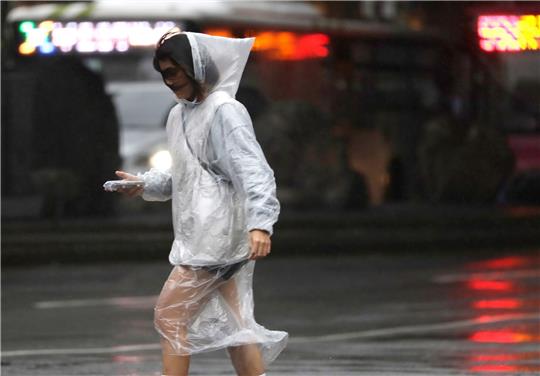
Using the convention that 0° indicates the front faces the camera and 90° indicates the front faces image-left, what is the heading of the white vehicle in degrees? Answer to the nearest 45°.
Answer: approximately 45°

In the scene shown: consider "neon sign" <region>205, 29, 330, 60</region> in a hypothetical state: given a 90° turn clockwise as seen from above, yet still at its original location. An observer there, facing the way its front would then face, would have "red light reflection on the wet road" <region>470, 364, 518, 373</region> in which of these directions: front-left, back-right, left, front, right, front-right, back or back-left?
left

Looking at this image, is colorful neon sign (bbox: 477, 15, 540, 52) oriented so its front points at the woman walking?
yes

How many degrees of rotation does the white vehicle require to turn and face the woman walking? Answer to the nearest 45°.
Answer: approximately 45° to its left

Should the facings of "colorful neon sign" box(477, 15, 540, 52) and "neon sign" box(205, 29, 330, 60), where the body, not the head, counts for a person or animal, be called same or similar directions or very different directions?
same or similar directions

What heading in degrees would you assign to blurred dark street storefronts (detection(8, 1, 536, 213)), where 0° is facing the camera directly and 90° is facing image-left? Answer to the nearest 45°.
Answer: approximately 45°

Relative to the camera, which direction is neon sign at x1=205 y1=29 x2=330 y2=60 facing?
toward the camera

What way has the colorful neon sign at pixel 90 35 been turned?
toward the camera

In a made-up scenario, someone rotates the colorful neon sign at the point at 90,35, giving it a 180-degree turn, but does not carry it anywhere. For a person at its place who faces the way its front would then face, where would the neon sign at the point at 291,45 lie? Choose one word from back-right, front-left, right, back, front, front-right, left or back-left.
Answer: right
